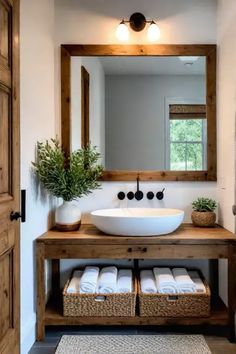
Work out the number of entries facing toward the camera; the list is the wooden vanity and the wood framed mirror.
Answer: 2

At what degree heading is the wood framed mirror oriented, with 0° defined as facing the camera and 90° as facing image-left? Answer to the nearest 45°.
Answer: approximately 0°

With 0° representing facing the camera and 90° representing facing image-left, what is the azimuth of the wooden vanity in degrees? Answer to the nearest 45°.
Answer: approximately 0°

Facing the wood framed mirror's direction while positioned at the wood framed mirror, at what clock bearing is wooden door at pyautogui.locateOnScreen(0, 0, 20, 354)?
The wooden door is roughly at 1 o'clock from the wood framed mirror.
